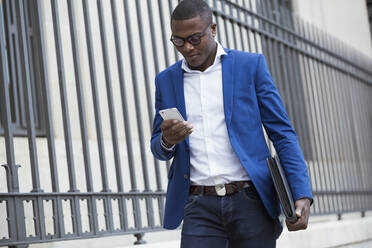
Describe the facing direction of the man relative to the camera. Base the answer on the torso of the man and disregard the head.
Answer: toward the camera

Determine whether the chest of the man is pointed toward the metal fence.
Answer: no

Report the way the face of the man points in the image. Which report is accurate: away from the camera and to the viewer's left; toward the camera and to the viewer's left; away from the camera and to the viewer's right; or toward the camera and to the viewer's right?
toward the camera and to the viewer's left
